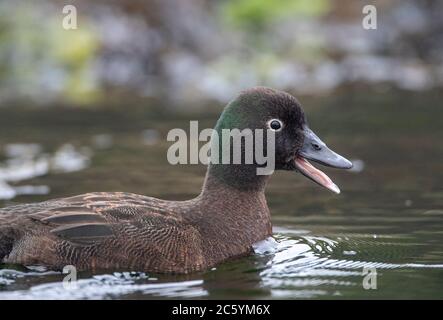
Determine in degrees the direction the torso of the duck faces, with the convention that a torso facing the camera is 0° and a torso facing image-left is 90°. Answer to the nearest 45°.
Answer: approximately 270°
